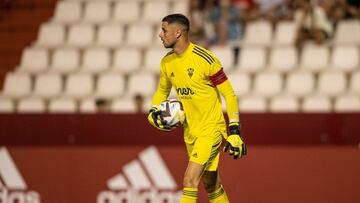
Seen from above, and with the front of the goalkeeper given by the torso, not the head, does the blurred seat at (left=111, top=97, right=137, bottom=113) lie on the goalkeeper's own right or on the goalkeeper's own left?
on the goalkeeper's own right

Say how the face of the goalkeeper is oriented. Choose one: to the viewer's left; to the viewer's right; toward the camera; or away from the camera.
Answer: to the viewer's left

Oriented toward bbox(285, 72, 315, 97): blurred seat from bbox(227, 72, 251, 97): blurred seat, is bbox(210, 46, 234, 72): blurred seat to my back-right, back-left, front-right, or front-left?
back-left

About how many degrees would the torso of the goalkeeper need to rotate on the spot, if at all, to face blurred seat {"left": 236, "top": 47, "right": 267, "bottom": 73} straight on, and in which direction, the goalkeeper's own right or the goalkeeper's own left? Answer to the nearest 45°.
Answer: approximately 135° to the goalkeeper's own right

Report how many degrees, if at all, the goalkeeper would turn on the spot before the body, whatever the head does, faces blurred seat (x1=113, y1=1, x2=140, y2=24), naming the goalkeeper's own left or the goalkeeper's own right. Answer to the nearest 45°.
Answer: approximately 135° to the goalkeeper's own right

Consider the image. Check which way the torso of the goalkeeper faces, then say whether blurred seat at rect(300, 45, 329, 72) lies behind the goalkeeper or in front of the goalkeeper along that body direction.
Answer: behind

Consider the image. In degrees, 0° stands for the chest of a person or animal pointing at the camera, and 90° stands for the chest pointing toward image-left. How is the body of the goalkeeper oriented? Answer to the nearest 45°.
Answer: approximately 45°

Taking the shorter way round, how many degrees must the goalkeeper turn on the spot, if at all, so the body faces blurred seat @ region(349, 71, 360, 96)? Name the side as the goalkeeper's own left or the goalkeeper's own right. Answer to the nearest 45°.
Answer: approximately 180°

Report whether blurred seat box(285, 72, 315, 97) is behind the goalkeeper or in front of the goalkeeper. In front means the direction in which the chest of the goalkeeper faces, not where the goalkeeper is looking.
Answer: behind
